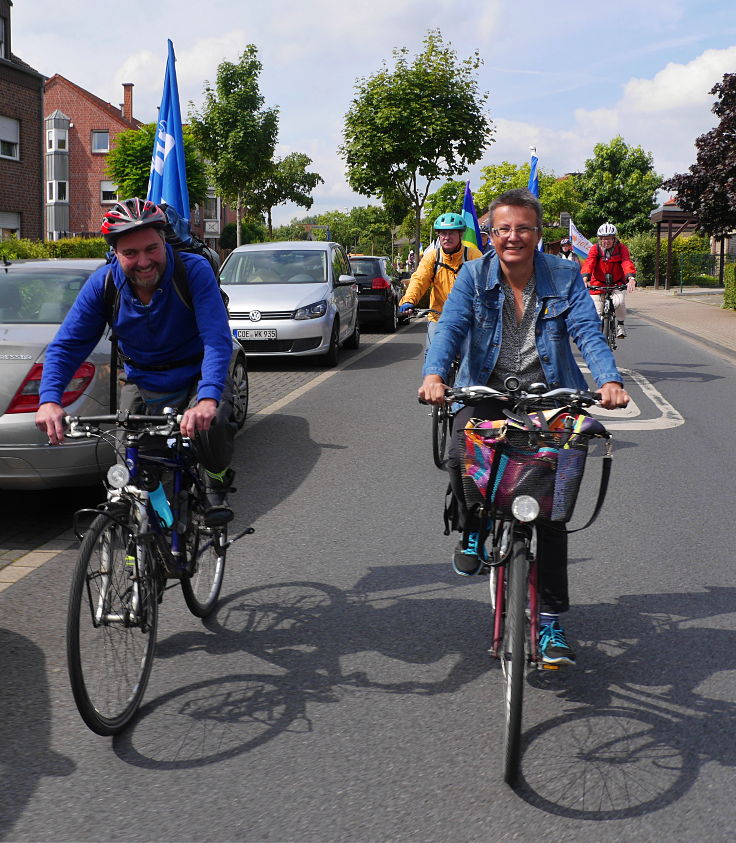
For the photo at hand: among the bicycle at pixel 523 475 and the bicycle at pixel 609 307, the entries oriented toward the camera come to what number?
2

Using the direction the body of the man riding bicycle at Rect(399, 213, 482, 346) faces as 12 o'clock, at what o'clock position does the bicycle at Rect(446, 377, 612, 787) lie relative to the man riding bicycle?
The bicycle is roughly at 12 o'clock from the man riding bicycle.

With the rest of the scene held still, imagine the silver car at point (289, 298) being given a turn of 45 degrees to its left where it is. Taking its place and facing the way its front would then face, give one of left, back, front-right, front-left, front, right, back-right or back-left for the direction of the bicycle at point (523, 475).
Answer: front

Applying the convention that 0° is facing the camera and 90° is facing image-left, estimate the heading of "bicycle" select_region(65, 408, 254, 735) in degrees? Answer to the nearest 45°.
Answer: approximately 45°

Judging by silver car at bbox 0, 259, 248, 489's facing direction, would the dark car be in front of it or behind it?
in front

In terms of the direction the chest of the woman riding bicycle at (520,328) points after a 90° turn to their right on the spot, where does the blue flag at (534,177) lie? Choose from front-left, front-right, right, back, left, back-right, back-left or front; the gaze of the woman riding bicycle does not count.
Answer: right
